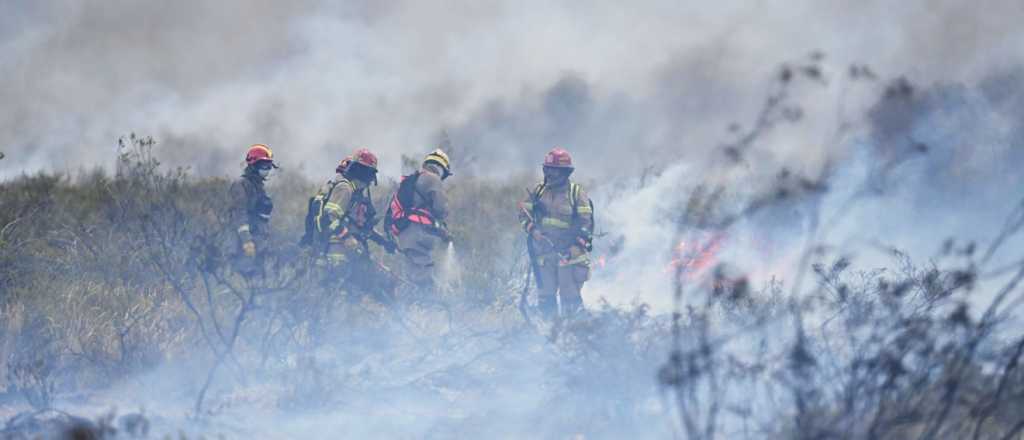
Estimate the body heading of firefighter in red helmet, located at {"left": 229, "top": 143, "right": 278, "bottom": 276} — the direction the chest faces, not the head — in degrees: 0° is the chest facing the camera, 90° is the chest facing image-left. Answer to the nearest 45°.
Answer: approximately 315°

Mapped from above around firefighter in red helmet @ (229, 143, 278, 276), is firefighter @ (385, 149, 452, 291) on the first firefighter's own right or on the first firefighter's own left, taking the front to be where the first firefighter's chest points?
on the first firefighter's own left

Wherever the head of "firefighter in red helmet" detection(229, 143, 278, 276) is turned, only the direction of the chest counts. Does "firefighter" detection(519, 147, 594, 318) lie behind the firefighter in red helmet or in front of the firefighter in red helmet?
in front

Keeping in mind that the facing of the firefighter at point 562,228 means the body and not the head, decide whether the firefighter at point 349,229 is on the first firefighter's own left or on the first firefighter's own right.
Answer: on the first firefighter's own right

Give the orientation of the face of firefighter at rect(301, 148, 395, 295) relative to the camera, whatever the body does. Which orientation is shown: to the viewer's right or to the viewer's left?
to the viewer's right

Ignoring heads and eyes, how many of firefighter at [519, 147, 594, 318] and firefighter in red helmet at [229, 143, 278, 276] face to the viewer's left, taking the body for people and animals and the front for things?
0

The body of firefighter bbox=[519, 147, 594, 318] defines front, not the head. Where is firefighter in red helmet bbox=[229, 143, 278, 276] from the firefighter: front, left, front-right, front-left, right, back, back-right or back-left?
right
